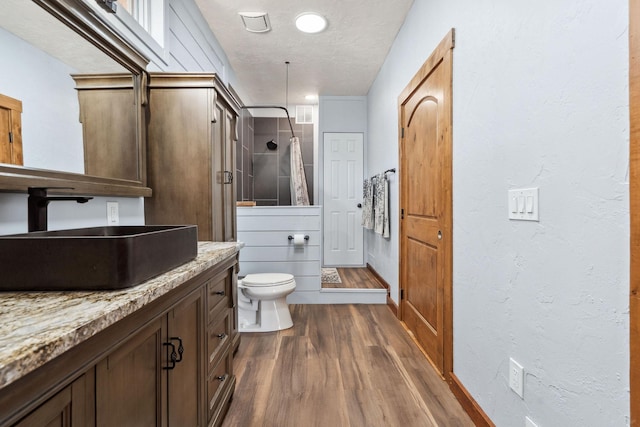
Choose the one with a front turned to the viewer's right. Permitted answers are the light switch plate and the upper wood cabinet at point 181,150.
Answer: the upper wood cabinet

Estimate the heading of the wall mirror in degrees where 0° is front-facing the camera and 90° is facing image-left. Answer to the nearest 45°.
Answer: approximately 315°

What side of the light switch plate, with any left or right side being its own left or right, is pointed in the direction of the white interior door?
right

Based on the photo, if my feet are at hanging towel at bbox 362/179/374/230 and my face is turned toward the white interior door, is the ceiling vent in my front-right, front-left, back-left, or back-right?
back-left

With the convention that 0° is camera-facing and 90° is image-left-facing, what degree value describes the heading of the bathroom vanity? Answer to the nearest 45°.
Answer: approximately 315°

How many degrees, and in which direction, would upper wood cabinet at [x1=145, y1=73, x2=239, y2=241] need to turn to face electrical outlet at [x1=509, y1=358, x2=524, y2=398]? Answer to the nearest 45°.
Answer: approximately 45° to its right

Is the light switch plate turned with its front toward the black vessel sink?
yes

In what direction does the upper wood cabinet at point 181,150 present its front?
to the viewer's right

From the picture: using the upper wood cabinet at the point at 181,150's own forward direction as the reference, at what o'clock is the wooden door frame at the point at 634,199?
The wooden door frame is roughly at 2 o'clock from the upper wood cabinet.

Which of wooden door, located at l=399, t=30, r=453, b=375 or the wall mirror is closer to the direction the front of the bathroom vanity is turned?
the wooden door
